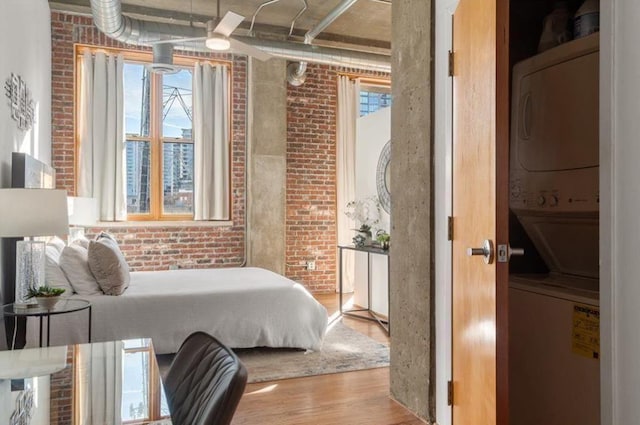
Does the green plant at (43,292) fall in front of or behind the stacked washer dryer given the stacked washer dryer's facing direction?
in front

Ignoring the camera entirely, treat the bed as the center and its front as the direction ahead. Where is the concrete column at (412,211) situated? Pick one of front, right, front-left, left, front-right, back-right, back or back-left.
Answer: front-right

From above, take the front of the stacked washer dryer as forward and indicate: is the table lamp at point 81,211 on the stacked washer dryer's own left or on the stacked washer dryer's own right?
on the stacked washer dryer's own right

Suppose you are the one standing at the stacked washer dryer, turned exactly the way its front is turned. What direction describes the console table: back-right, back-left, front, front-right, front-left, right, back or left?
right

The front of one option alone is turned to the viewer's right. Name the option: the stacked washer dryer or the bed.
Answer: the bed

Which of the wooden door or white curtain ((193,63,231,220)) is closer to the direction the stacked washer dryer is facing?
the wooden door

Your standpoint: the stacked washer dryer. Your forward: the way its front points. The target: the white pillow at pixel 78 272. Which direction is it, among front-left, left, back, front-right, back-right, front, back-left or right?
front-right

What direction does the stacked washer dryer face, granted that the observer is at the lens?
facing the viewer and to the left of the viewer

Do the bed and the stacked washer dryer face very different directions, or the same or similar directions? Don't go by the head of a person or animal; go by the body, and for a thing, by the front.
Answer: very different directions

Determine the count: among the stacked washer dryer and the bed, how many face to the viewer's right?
1

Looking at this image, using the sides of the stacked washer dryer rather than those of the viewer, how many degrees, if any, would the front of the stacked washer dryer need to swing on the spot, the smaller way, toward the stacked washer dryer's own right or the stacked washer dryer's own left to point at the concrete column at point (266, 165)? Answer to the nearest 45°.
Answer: approximately 90° to the stacked washer dryer's own right

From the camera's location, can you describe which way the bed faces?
facing to the right of the viewer

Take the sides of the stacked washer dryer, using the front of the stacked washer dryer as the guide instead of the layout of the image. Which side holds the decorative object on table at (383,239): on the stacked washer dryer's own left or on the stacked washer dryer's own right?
on the stacked washer dryer's own right

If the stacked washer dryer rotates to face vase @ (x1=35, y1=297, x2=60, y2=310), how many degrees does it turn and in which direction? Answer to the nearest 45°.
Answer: approximately 45° to its right

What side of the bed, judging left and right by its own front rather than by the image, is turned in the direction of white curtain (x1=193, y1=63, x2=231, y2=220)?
left
